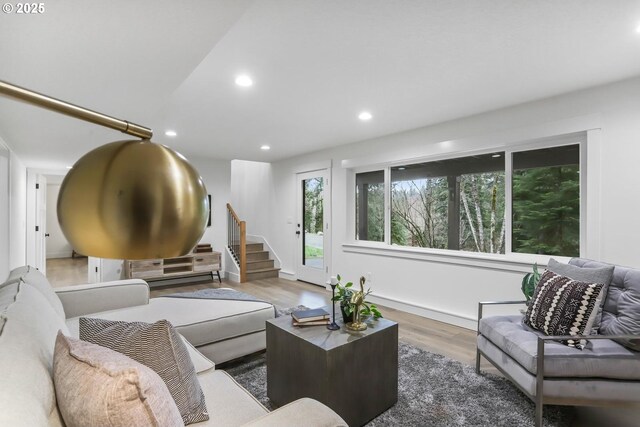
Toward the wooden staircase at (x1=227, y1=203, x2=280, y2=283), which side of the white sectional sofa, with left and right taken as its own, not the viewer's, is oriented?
left

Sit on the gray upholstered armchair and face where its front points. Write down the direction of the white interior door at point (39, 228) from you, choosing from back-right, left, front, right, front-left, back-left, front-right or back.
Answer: front-right

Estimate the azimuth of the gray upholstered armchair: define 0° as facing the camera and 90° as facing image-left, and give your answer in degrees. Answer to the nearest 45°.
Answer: approximately 45°

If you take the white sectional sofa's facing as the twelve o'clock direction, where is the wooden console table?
The wooden console table is roughly at 9 o'clock from the white sectional sofa.

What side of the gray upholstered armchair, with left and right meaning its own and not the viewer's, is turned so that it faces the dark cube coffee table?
front

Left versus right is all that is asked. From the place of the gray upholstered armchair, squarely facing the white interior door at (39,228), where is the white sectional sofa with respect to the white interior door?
left

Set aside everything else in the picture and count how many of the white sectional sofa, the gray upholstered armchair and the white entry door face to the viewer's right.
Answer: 1

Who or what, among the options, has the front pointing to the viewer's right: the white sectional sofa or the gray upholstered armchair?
the white sectional sofa

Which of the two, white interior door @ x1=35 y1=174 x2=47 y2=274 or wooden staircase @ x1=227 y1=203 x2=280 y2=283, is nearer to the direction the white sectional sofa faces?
the wooden staircase

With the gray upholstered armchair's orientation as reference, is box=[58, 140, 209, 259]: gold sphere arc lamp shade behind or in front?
in front

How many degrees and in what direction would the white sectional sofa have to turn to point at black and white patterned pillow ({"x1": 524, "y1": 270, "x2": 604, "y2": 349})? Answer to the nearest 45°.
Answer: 0° — it already faces it

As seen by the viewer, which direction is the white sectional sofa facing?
to the viewer's right

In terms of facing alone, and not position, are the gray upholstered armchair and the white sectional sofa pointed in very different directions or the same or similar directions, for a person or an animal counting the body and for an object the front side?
very different directions

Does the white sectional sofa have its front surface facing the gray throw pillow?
yes
